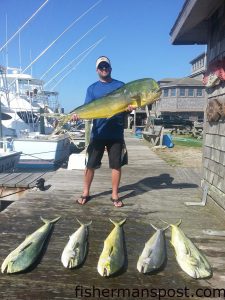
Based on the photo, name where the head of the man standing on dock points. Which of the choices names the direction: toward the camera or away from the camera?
toward the camera

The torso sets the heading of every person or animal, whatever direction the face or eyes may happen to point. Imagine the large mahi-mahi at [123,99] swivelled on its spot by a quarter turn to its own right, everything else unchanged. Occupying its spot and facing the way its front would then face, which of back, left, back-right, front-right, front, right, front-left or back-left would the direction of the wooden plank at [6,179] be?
back-right

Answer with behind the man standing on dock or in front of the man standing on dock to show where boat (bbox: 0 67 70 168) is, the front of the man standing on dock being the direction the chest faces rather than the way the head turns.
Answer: behind

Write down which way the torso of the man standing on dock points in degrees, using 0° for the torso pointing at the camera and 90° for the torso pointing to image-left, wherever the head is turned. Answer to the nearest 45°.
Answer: approximately 0°

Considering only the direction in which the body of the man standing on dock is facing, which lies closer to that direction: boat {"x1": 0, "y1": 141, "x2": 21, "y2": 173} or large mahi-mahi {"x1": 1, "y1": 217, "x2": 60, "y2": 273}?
the large mahi-mahi

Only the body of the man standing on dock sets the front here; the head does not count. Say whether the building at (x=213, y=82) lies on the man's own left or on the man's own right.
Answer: on the man's own left

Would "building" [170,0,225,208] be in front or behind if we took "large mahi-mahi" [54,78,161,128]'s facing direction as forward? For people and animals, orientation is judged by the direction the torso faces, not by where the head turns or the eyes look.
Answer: in front

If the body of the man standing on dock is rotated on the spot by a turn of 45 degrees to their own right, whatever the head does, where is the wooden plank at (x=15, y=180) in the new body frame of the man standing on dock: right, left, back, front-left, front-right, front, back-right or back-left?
right

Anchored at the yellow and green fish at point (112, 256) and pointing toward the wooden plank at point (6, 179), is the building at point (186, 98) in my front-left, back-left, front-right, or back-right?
front-right

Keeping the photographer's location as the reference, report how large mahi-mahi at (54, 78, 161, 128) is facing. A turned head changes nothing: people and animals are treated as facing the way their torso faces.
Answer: facing to the right of the viewer
